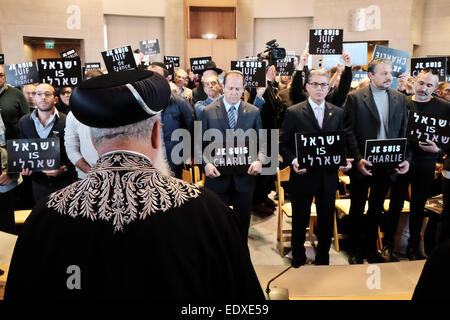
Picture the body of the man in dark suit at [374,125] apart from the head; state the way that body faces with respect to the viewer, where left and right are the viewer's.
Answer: facing the viewer and to the right of the viewer

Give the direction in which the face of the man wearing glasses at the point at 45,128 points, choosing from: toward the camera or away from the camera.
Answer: toward the camera

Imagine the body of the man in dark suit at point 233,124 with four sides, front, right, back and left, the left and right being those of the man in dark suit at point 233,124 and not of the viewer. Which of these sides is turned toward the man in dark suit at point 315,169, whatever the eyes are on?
left

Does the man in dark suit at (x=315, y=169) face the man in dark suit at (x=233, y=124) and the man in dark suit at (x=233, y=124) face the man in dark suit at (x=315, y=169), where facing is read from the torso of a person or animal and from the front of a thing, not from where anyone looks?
no

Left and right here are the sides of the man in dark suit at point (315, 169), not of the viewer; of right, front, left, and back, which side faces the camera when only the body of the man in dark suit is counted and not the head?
front

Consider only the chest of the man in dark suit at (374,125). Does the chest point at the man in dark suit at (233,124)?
no

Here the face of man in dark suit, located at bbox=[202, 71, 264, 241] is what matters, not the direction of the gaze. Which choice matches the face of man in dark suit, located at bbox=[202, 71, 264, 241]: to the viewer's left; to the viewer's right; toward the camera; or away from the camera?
toward the camera

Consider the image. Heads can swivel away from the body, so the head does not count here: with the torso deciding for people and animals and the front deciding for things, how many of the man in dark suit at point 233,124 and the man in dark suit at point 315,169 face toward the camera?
2

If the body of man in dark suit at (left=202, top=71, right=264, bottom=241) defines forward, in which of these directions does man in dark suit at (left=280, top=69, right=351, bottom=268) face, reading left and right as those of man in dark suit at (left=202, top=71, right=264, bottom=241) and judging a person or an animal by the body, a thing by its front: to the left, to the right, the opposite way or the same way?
the same way

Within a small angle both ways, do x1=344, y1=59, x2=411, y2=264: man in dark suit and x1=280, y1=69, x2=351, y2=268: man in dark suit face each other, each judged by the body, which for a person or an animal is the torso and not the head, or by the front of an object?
no

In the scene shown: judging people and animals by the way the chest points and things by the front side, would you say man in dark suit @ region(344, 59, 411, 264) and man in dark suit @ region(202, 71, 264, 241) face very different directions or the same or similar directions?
same or similar directions

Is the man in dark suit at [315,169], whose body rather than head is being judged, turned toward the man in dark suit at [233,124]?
no

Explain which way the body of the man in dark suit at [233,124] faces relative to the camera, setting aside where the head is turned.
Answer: toward the camera

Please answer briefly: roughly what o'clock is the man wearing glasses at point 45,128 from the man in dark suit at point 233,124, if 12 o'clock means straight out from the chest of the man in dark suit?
The man wearing glasses is roughly at 3 o'clock from the man in dark suit.

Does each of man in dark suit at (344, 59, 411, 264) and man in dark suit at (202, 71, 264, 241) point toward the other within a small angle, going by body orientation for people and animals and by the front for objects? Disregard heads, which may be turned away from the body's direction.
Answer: no

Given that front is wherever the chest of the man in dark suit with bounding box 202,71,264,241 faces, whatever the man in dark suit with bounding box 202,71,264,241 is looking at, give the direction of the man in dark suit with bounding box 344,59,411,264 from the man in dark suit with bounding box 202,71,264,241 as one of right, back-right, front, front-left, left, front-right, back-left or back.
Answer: left
